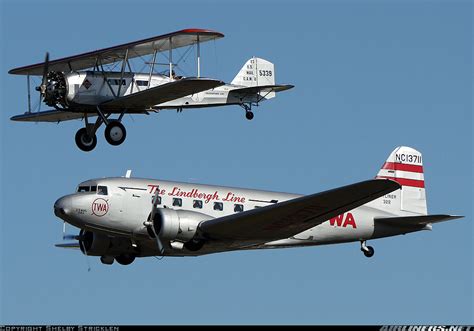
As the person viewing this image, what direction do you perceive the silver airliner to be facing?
facing the viewer and to the left of the viewer

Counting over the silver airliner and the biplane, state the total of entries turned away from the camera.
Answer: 0
